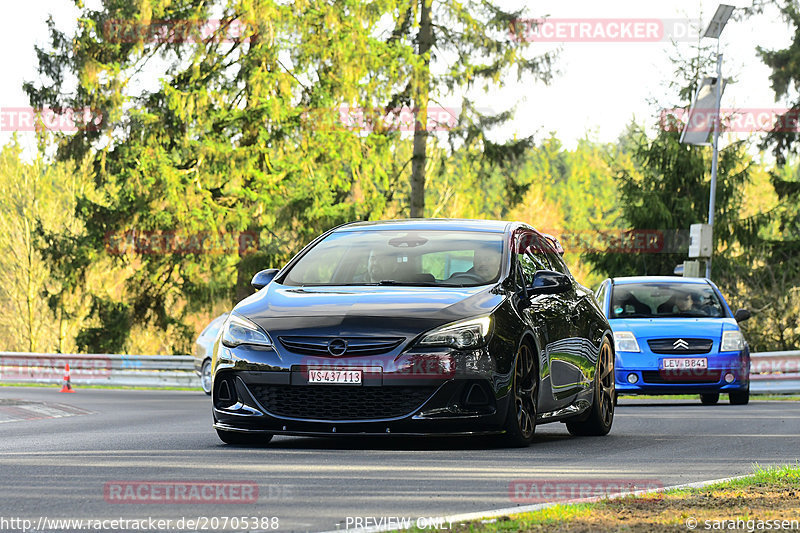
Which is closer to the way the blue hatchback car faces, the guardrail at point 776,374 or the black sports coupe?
the black sports coupe

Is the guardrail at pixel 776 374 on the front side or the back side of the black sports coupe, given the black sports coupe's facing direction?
on the back side

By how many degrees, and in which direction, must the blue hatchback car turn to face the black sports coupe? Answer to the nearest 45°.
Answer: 0° — it already faces it

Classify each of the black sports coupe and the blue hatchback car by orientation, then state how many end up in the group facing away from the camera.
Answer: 0

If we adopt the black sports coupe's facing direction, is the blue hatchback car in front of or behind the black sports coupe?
behind

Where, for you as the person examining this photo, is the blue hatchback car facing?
facing the viewer

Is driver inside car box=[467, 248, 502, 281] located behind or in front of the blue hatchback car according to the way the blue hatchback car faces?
in front

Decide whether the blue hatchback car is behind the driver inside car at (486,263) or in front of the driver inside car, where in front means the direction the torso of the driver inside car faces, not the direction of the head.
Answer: behind

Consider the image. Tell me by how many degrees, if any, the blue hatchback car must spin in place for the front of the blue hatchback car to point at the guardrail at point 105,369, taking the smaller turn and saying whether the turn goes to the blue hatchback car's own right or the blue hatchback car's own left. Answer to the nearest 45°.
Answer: approximately 135° to the blue hatchback car's own right

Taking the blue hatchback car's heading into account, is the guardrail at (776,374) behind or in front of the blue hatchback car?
behind

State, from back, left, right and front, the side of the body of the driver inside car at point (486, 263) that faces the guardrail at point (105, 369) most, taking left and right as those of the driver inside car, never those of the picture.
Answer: right

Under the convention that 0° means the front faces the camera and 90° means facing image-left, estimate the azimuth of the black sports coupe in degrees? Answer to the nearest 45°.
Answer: approximately 45°

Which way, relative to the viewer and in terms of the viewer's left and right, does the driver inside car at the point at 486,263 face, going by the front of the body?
facing the viewer and to the left of the viewer
